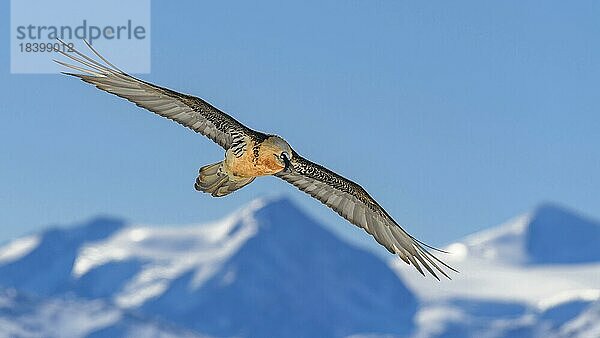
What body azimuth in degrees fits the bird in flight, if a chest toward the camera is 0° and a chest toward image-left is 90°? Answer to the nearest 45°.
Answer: approximately 315°
